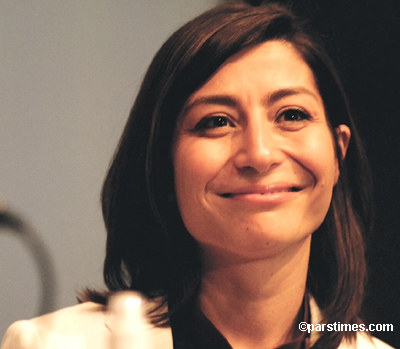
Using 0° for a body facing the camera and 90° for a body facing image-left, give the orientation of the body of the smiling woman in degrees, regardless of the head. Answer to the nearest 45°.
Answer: approximately 315°
